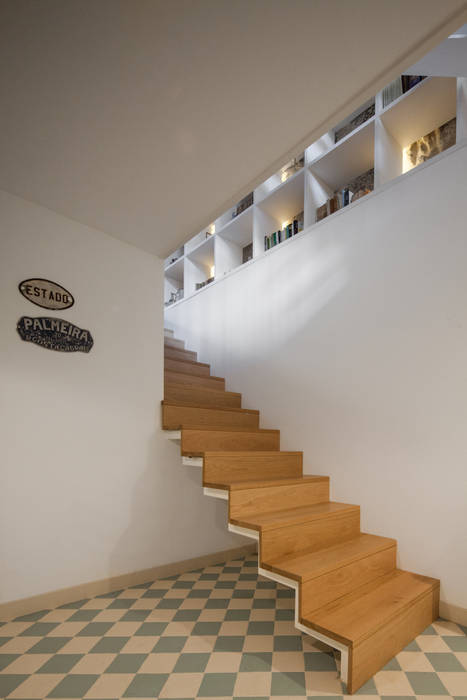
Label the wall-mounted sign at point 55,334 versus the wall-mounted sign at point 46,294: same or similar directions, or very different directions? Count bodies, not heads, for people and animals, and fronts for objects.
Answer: same or similar directions

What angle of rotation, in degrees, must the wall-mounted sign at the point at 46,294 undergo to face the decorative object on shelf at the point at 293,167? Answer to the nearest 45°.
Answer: approximately 45° to its left

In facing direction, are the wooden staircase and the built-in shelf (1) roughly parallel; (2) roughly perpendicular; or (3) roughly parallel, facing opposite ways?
roughly perpendicular

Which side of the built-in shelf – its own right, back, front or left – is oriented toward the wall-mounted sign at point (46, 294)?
front

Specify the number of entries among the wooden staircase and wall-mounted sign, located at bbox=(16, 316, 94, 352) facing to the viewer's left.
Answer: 0

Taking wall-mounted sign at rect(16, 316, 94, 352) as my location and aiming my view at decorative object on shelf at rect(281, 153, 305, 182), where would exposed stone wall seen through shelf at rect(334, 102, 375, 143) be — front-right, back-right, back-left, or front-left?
front-right

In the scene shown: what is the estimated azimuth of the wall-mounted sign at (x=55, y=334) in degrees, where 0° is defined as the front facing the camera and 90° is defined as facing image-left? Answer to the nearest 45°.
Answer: approximately 315°

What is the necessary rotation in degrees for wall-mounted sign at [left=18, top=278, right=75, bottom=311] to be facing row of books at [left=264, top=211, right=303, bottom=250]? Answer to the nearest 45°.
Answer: approximately 45° to its left

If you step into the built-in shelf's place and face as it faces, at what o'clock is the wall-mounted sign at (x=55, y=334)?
The wall-mounted sign is roughly at 12 o'clock from the built-in shelf.

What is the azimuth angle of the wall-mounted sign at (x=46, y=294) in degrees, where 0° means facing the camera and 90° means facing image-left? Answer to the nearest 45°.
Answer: approximately 315°

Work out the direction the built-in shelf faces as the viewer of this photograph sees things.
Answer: facing the viewer and to the left of the viewer

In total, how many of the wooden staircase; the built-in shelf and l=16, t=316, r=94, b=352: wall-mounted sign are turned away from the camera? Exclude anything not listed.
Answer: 0

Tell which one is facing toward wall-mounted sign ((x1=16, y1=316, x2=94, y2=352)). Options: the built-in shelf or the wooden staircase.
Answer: the built-in shelf

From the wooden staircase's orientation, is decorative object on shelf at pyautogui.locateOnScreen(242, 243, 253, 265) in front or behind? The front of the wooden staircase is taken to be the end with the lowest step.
behind
